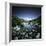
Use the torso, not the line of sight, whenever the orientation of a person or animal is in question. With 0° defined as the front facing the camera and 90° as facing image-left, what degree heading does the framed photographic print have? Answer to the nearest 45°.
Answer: approximately 315°
